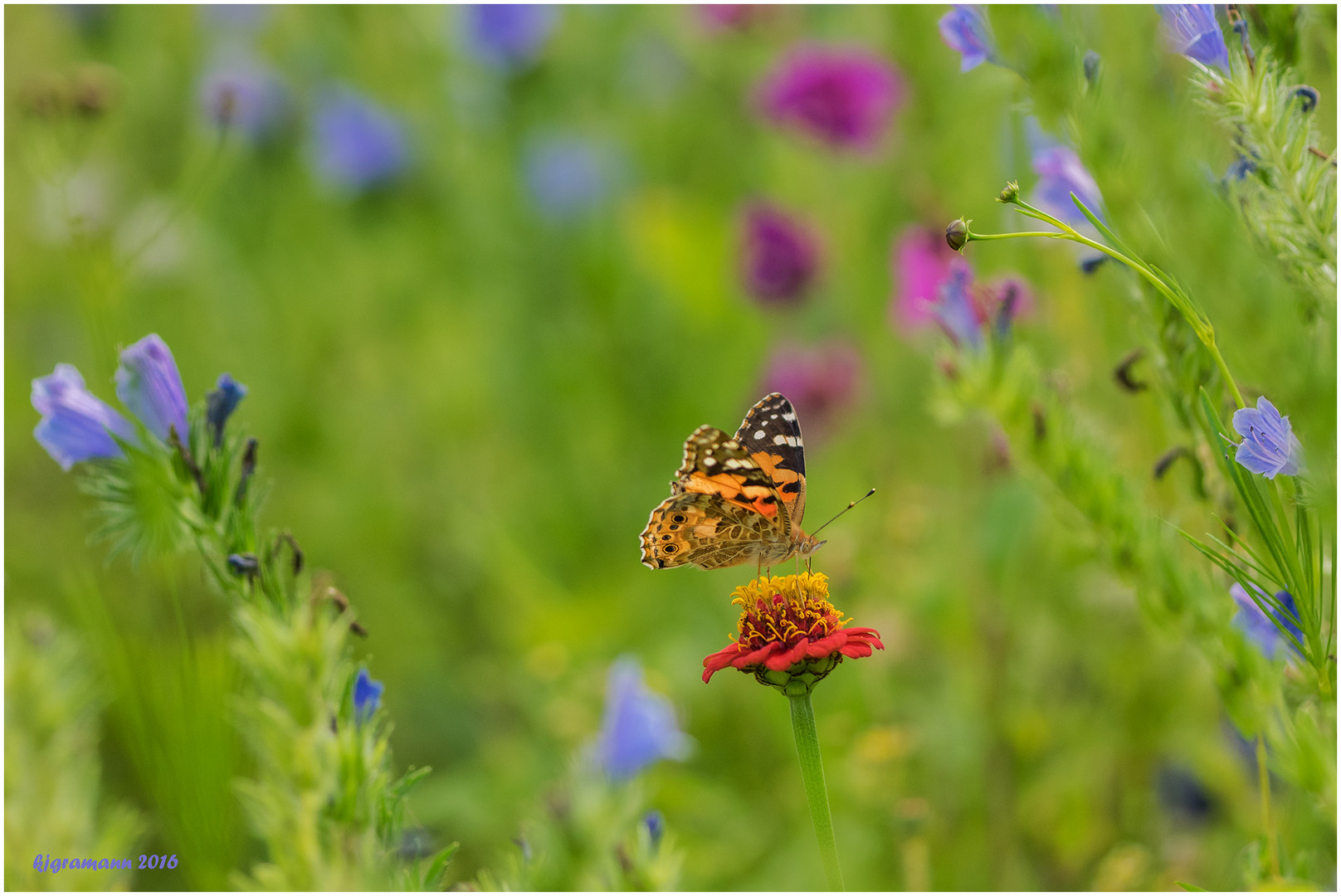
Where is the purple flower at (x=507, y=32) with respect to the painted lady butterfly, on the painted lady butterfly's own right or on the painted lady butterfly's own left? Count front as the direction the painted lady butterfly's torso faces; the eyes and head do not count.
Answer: on the painted lady butterfly's own left

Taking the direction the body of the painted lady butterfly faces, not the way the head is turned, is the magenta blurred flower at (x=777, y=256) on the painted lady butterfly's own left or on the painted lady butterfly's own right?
on the painted lady butterfly's own left

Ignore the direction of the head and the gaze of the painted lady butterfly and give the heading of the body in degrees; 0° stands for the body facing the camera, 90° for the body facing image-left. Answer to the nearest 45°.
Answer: approximately 270°

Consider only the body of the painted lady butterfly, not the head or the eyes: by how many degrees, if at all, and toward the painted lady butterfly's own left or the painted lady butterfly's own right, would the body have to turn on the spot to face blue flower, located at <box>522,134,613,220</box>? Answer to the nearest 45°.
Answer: approximately 90° to the painted lady butterfly's own left

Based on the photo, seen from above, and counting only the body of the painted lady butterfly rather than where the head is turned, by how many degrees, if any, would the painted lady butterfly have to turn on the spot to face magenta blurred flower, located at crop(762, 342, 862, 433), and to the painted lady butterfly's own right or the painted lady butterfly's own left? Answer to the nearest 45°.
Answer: approximately 90° to the painted lady butterfly's own left
